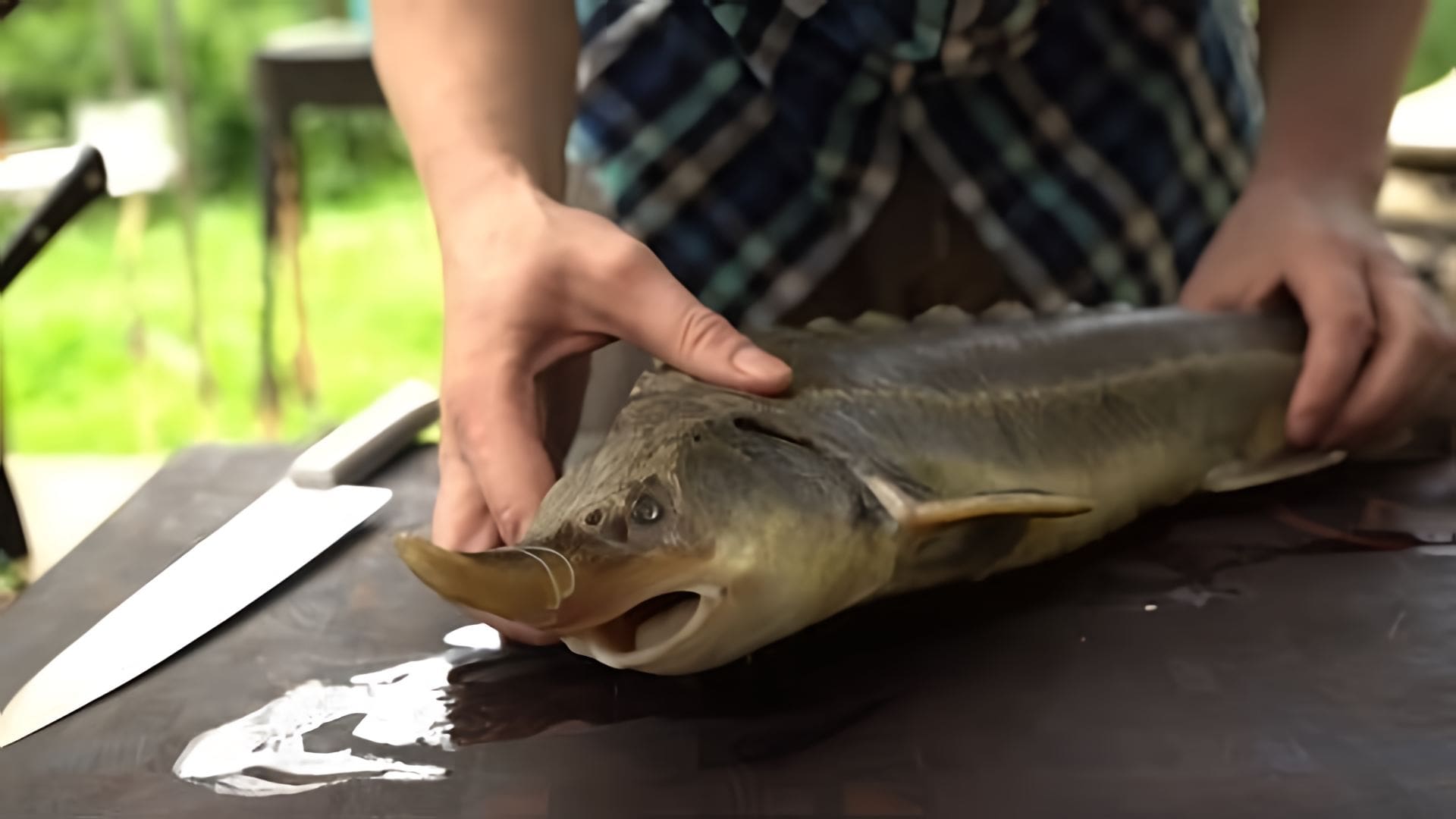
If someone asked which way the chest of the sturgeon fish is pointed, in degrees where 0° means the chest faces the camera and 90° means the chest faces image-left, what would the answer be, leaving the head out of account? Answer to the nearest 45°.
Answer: approximately 45°
